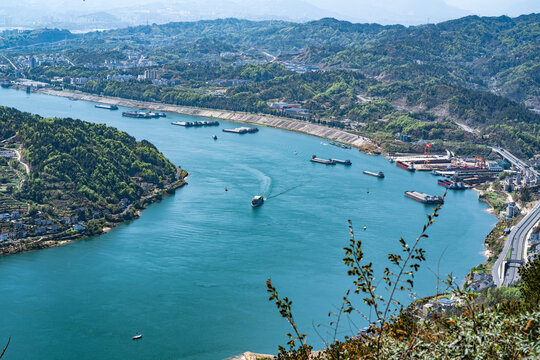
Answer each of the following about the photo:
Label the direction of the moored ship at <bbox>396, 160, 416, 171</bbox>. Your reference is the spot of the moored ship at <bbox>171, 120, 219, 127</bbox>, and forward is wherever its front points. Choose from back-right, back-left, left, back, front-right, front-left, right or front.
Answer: back-left

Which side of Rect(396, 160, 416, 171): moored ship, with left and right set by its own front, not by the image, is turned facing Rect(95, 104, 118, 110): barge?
front

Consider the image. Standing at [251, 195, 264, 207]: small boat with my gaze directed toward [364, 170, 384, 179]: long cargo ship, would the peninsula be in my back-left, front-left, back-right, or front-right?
back-left

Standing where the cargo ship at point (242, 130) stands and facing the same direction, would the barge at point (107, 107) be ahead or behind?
ahead

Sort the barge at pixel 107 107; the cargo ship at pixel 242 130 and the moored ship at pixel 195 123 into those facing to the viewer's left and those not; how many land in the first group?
3

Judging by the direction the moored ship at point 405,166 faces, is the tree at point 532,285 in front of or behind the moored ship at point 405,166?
behind

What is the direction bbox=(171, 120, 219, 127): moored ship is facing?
to the viewer's left

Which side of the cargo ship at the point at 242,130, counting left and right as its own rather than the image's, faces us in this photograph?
left

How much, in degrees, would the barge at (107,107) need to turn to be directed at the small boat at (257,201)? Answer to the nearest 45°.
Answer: approximately 90° to its left

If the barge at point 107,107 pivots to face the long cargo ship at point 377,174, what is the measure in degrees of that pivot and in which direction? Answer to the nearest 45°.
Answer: approximately 135° to its left

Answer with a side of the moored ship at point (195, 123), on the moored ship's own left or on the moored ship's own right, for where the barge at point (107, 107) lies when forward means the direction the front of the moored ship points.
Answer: on the moored ship's own right

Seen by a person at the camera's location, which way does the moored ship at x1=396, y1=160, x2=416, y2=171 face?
facing away from the viewer and to the left of the viewer

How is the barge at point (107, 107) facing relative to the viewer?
to the viewer's left

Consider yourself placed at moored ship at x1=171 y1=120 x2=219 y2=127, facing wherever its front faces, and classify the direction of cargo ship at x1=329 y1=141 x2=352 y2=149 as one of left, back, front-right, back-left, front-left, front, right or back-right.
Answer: back-left

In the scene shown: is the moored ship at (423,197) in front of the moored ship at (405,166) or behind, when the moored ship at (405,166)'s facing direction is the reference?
behind
